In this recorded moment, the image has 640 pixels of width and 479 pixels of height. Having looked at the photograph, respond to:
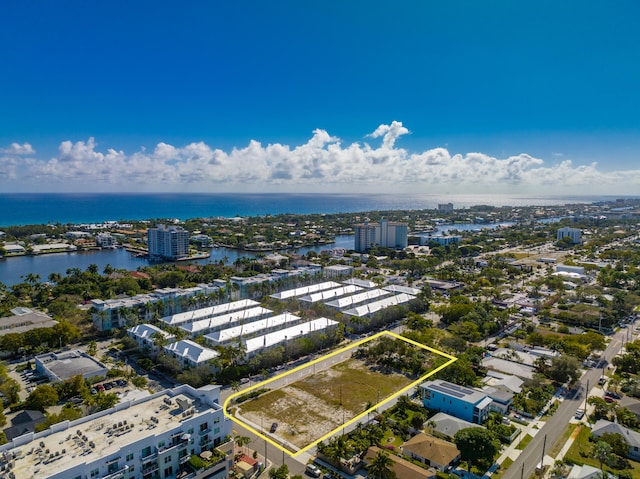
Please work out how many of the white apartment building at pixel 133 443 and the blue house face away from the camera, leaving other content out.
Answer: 0

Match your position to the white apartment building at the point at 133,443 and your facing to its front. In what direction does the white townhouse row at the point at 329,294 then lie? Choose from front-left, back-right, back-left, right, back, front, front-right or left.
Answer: left

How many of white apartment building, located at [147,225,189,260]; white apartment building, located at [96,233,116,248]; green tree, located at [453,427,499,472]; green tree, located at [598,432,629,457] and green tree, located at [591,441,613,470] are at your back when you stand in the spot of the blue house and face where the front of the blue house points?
2

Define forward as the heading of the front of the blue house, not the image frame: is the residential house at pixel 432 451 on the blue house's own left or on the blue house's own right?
on the blue house's own right

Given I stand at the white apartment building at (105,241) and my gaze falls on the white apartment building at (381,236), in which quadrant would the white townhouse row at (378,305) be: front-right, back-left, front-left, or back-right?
front-right

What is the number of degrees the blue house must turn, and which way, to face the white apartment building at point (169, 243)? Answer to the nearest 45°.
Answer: approximately 180°

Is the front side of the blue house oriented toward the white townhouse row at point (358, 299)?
no

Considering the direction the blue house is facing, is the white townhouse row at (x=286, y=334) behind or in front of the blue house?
behind

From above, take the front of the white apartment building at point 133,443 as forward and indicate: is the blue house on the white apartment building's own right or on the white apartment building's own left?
on the white apartment building's own left

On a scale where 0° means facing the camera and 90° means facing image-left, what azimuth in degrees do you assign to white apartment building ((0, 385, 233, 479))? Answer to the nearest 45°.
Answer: approximately 315°

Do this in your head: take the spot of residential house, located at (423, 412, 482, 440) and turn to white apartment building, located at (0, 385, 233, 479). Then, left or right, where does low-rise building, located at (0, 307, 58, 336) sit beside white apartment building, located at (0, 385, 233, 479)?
right

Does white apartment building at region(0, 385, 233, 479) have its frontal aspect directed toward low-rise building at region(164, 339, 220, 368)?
no

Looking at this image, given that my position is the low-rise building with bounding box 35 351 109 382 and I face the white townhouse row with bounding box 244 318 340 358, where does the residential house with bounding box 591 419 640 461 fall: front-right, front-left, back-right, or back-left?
front-right

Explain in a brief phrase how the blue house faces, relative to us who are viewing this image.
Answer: facing the viewer and to the right of the viewer

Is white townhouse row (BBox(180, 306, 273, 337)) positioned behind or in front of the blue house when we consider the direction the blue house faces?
behind

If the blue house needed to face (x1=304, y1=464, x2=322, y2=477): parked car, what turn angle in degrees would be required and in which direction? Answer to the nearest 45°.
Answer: approximately 90° to its right

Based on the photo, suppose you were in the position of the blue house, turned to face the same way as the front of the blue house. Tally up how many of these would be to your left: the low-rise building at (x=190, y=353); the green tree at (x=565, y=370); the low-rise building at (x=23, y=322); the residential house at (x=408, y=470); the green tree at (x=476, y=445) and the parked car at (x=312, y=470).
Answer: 1

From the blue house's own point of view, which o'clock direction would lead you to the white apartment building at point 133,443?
The white apartment building is roughly at 3 o'clock from the blue house.

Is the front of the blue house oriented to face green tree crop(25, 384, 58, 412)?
no
